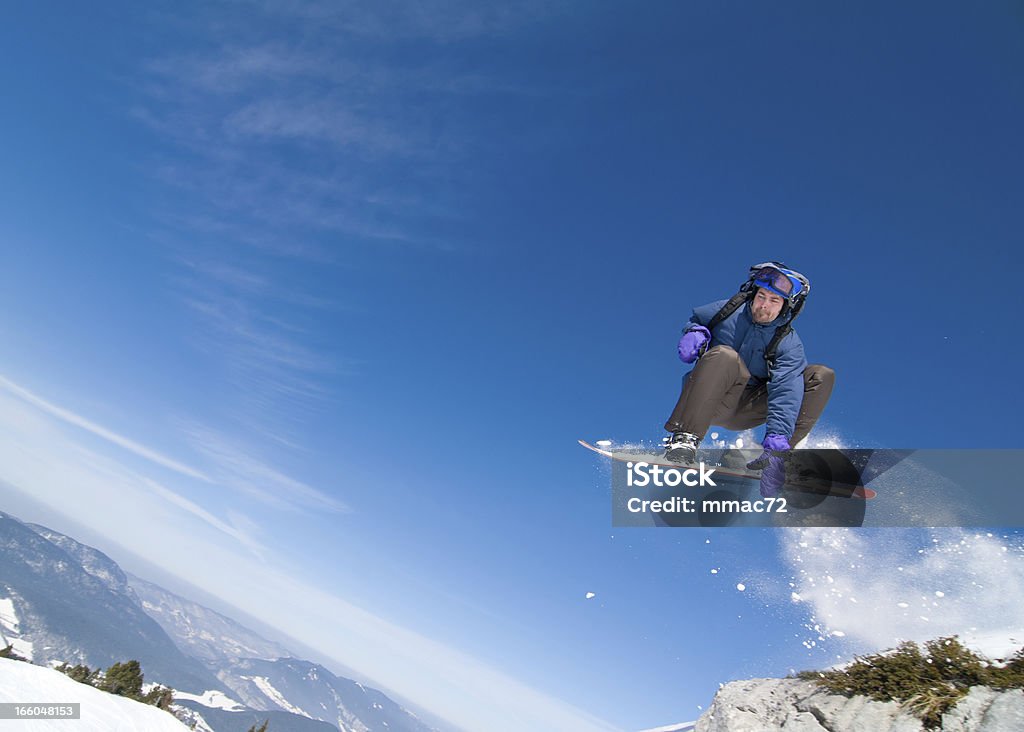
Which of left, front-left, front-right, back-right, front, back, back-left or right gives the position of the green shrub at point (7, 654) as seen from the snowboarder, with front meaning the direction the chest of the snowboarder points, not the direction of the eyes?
back-right

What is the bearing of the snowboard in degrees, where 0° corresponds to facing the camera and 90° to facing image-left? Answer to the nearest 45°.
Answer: approximately 90°

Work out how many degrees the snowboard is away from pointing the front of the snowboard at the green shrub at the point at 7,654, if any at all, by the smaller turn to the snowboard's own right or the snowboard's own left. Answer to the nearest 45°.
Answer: approximately 45° to the snowboard's own right

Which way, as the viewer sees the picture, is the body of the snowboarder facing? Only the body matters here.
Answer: toward the camera
